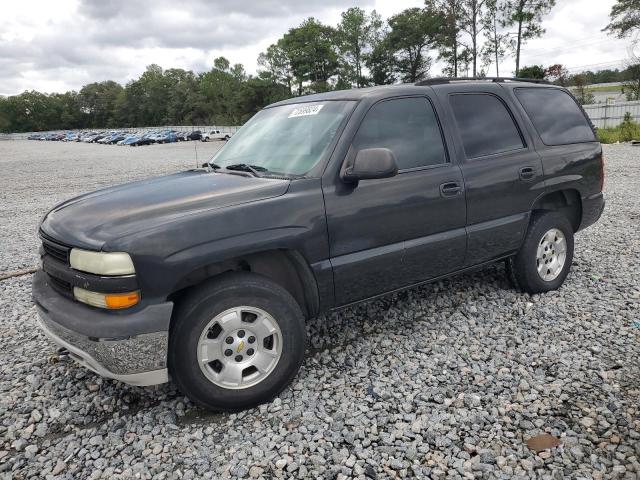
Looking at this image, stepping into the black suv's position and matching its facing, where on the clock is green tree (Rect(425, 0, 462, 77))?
The green tree is roughly at 5 o'clock from the black suv.

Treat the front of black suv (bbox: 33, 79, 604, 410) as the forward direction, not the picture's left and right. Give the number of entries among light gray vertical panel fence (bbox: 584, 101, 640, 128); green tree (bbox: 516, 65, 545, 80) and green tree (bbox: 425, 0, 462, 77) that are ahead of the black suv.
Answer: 0

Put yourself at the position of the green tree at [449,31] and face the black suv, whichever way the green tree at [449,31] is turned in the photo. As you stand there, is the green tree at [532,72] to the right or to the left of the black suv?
left

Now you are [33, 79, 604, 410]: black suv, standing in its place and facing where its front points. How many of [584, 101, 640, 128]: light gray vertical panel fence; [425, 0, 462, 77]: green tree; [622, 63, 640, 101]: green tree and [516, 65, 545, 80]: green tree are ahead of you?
0

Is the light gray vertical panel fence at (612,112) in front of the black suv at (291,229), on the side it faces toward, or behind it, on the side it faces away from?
behind

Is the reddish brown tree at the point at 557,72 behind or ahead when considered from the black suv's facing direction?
behind

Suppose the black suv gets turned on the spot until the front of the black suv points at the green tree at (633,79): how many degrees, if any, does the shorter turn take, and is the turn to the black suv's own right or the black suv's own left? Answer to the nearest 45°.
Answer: approximately 180°

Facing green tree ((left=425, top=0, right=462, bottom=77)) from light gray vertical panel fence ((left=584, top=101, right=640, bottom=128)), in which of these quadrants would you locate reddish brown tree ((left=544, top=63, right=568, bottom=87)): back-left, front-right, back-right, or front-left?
front-right

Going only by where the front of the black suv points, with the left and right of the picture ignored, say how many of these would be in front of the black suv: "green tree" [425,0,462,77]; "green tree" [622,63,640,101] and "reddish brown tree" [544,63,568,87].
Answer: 0

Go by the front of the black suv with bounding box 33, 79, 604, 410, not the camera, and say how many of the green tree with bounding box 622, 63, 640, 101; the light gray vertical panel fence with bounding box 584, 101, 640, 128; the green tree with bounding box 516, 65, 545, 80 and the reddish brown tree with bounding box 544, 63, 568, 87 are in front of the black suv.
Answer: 0

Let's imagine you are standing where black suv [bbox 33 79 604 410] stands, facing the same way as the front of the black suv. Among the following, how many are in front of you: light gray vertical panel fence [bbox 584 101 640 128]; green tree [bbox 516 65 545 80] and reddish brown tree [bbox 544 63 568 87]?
0

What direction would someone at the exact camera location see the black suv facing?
facing the viewer and to the left of the viewer
